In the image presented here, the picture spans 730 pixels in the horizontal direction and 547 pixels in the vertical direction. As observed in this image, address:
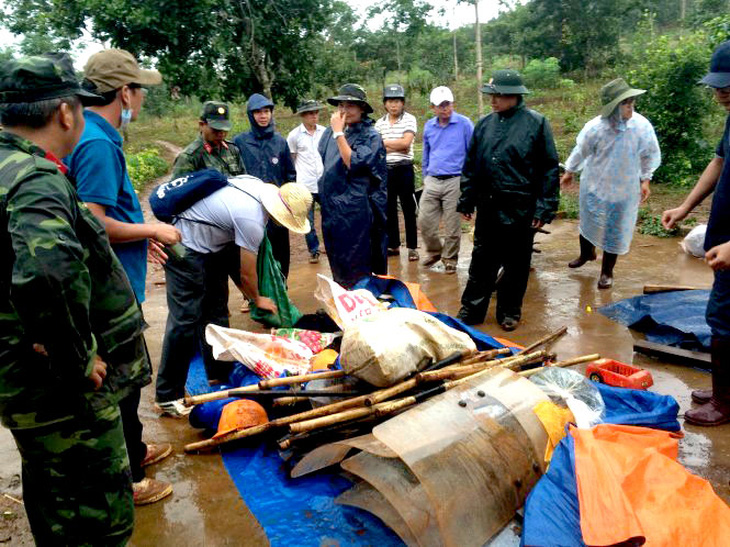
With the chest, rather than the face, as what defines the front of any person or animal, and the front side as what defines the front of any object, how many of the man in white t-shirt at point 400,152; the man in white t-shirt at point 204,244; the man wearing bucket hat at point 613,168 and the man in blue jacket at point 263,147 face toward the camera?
3

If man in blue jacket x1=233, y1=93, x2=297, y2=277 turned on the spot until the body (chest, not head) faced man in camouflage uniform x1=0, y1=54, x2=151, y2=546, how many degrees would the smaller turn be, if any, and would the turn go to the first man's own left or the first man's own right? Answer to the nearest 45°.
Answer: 0° — they already face them

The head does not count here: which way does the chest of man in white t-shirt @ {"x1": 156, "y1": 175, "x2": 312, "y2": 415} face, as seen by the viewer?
to the viewer's right

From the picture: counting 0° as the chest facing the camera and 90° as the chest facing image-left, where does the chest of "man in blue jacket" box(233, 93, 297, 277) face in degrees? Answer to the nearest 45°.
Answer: approximately 0°

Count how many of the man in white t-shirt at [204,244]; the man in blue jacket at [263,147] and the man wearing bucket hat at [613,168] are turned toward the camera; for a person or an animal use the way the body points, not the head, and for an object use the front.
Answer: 2
